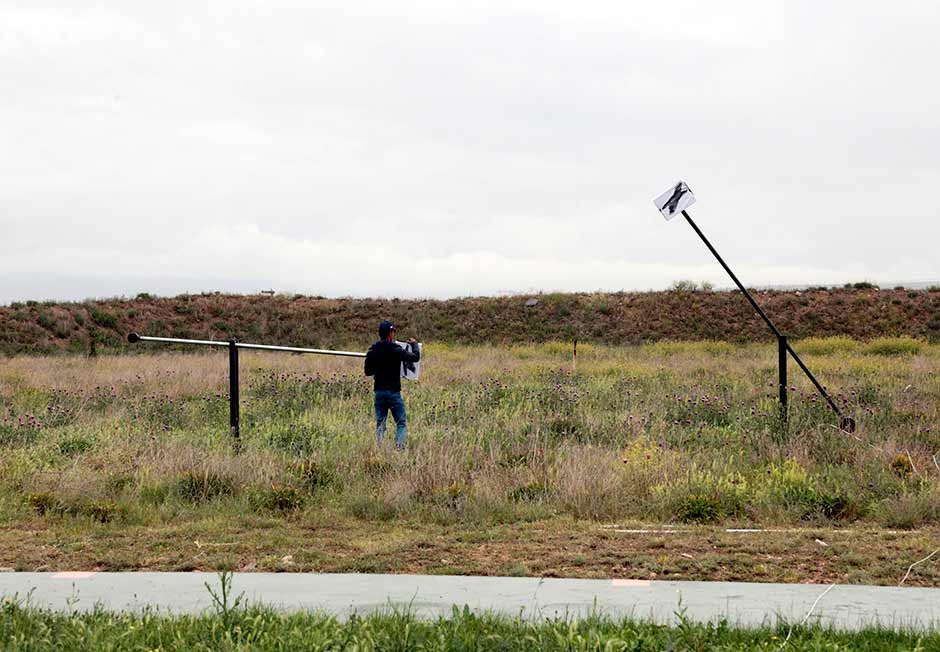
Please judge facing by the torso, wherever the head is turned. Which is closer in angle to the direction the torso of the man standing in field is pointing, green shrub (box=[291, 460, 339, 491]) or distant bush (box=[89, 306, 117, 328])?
the distant bush

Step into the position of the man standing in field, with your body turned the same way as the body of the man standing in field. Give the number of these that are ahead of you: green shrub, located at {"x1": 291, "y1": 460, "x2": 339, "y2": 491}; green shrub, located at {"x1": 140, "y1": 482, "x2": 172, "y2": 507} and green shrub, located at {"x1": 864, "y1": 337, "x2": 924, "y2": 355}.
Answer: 1

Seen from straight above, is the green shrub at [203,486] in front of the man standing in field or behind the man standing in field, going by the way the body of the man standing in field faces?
behind

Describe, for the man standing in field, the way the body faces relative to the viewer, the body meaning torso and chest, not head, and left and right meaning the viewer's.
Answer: facing away from the viewer and to the right of the viewer

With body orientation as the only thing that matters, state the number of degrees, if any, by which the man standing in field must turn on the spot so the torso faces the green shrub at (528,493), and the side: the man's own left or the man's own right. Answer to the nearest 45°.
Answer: approximately 135° to the man's own right

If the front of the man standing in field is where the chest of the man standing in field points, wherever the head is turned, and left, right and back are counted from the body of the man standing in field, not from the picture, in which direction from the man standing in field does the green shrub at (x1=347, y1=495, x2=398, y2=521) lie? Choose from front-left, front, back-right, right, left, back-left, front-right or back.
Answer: back-right

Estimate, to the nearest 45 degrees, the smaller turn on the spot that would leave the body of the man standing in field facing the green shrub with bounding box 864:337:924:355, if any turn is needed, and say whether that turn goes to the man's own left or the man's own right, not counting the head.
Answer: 0° — they already face it

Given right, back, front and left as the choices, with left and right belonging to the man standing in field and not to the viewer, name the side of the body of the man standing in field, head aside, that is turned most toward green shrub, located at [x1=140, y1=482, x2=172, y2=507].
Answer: back

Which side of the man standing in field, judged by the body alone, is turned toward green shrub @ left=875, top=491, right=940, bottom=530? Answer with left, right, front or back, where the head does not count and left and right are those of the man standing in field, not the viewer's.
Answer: right

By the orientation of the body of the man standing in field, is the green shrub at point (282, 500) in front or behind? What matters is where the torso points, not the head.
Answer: behind

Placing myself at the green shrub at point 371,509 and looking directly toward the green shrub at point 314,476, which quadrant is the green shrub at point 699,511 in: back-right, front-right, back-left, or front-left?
back-right

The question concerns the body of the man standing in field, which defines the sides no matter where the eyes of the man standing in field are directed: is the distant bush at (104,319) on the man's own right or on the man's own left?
on the man's own left

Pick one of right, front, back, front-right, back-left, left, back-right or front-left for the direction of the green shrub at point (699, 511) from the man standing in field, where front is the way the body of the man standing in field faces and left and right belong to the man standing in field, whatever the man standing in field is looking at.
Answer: right

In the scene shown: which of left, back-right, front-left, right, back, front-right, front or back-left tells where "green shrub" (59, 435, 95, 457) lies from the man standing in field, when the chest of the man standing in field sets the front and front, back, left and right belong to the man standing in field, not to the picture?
back-left
